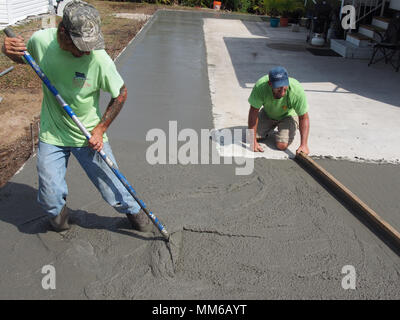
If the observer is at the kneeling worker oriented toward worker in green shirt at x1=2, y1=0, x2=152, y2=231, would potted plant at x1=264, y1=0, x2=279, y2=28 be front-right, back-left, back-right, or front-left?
back-right

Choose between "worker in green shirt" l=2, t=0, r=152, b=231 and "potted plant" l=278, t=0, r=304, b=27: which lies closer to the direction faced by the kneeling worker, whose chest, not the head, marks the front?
the worker in green shirt

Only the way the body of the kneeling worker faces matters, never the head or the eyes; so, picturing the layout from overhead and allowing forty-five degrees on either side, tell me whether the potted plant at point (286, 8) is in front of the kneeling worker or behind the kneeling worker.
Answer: behind

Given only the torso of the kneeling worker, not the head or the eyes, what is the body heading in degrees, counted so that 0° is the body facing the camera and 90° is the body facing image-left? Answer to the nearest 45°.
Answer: approximately 0°

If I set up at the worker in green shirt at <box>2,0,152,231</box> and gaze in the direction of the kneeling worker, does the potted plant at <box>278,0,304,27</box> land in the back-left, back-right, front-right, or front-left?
front-left

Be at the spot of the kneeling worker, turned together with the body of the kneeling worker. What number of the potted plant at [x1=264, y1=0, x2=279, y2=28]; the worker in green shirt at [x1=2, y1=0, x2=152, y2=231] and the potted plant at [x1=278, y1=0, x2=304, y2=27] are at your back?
2

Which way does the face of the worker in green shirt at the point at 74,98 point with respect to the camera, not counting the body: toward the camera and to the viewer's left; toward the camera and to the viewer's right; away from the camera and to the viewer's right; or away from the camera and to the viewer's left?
toward the camera and to the viewer's right

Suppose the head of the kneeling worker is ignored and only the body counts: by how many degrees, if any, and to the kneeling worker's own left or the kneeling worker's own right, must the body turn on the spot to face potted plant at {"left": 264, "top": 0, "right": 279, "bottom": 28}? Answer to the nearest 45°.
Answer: approximately 180°

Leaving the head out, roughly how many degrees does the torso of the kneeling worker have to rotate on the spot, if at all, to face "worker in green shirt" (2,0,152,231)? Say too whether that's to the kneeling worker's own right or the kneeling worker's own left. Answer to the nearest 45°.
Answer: approximately 45° to the kneeling worker's own right
